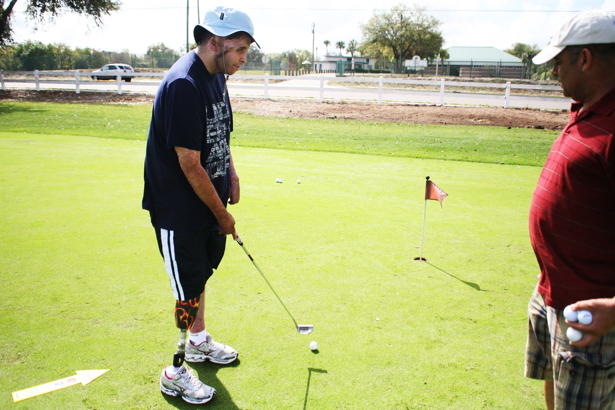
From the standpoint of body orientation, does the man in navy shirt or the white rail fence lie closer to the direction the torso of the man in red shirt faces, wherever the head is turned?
the man in navy shirt

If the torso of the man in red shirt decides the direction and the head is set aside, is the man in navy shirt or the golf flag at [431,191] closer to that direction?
the man in navy shirt

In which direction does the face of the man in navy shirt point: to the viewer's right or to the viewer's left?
to the viewer's right

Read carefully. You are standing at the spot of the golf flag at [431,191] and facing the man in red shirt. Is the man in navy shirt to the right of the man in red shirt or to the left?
right

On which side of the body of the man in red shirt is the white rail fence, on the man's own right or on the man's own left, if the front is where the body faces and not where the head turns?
on the man's own right

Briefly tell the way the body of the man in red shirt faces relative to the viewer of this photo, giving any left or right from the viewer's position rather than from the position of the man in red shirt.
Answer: facing to the left of the viewer

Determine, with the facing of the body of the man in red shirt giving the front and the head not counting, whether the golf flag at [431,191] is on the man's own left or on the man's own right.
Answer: on the man's own right

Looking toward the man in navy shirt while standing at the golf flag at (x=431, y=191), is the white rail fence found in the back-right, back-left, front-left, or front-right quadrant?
back-right

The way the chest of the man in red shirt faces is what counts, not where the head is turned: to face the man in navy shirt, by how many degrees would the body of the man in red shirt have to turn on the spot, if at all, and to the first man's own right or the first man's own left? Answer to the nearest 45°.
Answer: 0° — they already face them
